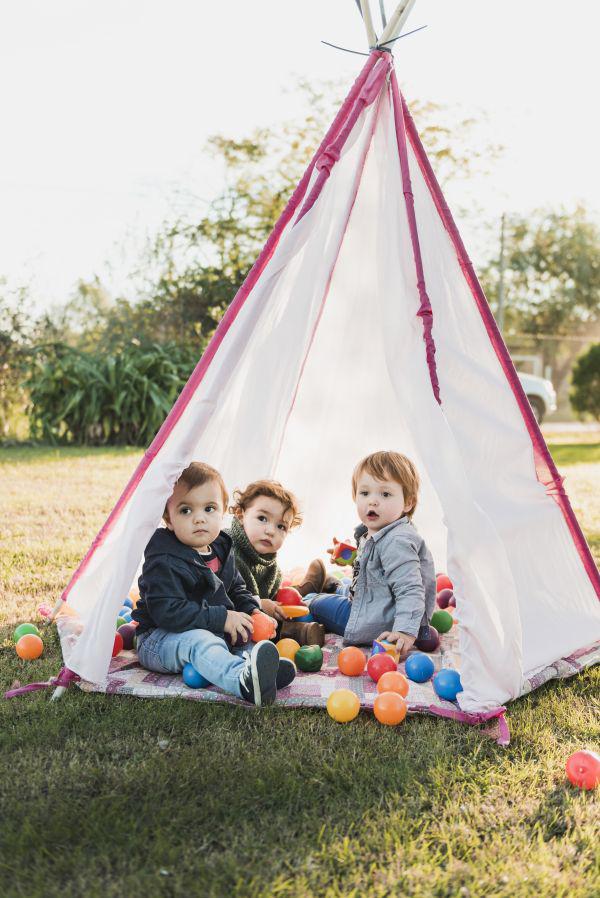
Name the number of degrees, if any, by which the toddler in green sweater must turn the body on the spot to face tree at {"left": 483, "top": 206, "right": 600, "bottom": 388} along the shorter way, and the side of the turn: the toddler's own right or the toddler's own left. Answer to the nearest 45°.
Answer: approximately 135° to the toddler's own left

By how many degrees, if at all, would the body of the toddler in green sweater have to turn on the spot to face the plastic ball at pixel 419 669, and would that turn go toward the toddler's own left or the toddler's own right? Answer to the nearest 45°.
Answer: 0° — they already face it

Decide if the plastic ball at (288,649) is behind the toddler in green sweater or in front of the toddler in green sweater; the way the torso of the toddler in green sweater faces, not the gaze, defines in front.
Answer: in front

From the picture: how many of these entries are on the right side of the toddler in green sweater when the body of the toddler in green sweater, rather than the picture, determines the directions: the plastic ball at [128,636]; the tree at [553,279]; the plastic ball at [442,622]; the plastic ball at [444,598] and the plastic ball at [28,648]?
2

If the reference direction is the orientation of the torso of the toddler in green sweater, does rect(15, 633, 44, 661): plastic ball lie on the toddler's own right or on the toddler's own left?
on the toddler's own right

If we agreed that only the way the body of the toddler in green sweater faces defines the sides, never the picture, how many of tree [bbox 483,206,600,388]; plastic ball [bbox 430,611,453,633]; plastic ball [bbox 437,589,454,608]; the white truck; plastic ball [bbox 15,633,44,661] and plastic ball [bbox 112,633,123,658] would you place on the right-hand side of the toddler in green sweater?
2

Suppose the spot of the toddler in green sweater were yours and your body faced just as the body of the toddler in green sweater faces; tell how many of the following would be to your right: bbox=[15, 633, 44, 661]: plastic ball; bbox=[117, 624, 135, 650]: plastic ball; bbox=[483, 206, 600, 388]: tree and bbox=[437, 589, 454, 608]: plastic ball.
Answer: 2

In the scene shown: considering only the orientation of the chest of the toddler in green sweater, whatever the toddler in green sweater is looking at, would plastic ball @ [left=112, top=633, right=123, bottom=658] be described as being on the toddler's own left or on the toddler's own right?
on the toddler's own right

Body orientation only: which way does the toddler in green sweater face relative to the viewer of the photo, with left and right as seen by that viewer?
facing the viewer and to the right of the viewer

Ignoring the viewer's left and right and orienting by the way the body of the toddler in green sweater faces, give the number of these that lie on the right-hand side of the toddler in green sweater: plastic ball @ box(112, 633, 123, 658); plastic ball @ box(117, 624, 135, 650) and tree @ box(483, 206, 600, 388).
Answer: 2

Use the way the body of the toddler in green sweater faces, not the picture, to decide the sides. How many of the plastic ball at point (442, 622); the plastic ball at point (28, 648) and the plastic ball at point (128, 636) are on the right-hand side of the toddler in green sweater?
2

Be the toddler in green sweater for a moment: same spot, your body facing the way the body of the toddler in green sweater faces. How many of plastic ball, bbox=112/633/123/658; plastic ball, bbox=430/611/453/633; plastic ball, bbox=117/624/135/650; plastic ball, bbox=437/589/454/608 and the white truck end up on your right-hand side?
2

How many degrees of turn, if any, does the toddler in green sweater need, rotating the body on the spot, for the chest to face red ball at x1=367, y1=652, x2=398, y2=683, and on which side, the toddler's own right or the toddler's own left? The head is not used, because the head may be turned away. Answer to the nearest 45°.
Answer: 0° — they already face it

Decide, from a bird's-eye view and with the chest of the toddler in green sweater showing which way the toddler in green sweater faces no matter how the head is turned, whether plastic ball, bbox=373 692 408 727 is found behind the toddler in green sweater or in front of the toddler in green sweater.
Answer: in front

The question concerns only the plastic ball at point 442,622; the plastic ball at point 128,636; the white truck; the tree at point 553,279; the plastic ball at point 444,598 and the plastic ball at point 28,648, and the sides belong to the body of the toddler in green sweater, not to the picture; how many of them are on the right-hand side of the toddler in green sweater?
2
